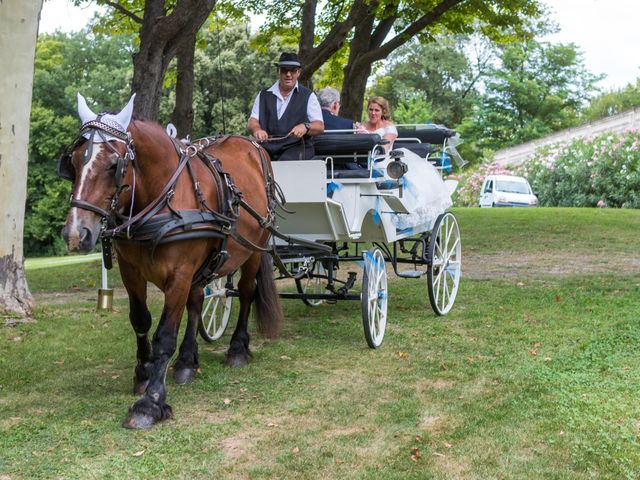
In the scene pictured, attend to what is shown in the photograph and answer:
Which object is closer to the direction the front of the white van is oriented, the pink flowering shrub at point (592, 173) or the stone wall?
the pink flowering shrub

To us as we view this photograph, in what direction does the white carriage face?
facing the viewer and to the left of the viewer

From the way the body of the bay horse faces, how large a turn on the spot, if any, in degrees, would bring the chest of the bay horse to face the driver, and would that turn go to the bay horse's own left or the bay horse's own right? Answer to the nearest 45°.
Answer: approximately 180°

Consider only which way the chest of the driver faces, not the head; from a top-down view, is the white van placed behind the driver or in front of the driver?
behind

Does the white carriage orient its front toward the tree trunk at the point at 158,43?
no

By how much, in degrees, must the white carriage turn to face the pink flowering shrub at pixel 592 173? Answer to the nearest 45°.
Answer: approximately 135° to its right

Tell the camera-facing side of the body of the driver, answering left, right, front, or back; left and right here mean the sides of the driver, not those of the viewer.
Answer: front

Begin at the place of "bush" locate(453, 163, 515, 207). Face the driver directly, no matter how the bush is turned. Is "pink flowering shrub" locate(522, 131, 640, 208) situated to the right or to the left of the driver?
left

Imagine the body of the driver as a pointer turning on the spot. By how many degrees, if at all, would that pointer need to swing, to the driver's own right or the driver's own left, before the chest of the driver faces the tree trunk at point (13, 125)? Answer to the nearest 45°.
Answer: approximately 90° to the driver's own right

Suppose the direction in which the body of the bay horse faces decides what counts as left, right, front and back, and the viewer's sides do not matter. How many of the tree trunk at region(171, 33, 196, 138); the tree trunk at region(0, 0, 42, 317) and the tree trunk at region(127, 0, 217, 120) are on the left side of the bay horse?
0

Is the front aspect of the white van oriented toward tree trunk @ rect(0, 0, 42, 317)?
no

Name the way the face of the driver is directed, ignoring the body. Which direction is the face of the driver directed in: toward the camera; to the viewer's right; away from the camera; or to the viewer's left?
toward the camera
